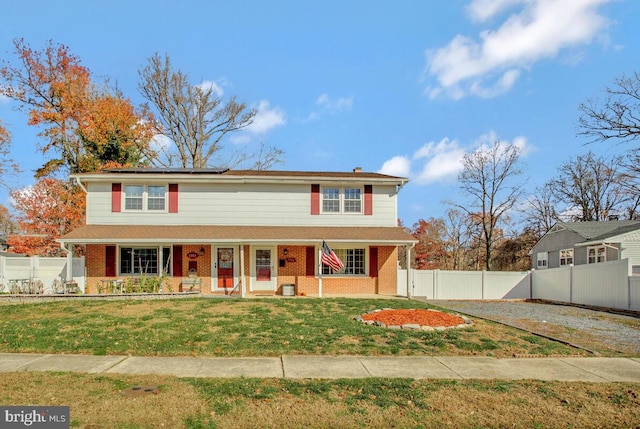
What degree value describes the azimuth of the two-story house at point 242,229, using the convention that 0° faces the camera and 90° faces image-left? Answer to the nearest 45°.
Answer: approximately 0°

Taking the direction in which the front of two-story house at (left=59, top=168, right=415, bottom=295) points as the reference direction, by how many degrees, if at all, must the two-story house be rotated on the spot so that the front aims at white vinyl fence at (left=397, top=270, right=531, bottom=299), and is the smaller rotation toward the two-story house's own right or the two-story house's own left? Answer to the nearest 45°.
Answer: approximately 90° to the two-story house's own left

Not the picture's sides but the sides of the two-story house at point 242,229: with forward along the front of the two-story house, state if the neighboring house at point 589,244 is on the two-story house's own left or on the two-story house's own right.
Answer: on the two-story house's own left

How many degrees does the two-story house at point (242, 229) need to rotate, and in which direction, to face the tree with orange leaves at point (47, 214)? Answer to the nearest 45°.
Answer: approximately 135° to its right

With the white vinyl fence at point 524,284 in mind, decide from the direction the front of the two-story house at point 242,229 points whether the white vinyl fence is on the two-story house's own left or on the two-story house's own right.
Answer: on the two-story house's own left
